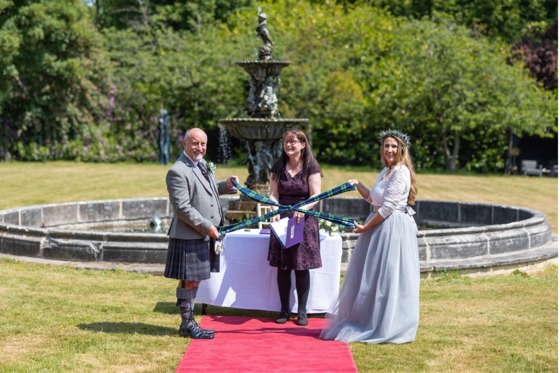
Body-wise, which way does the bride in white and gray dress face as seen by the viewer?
to the viewer's left

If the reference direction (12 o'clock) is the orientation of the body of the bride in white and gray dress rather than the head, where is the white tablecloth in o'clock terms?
The white tablecloth is roughly at 1 o'clock from the bride in white and gray dress.

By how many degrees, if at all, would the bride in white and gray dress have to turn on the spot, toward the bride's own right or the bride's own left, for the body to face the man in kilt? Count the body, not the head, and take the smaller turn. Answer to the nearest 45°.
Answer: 0° — they already face them

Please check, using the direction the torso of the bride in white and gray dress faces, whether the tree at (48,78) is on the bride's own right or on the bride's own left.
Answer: on the bride's own right

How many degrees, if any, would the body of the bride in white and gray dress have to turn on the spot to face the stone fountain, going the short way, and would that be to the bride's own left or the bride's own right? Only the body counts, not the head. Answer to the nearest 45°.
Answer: approximately 90° to the bride's own right
